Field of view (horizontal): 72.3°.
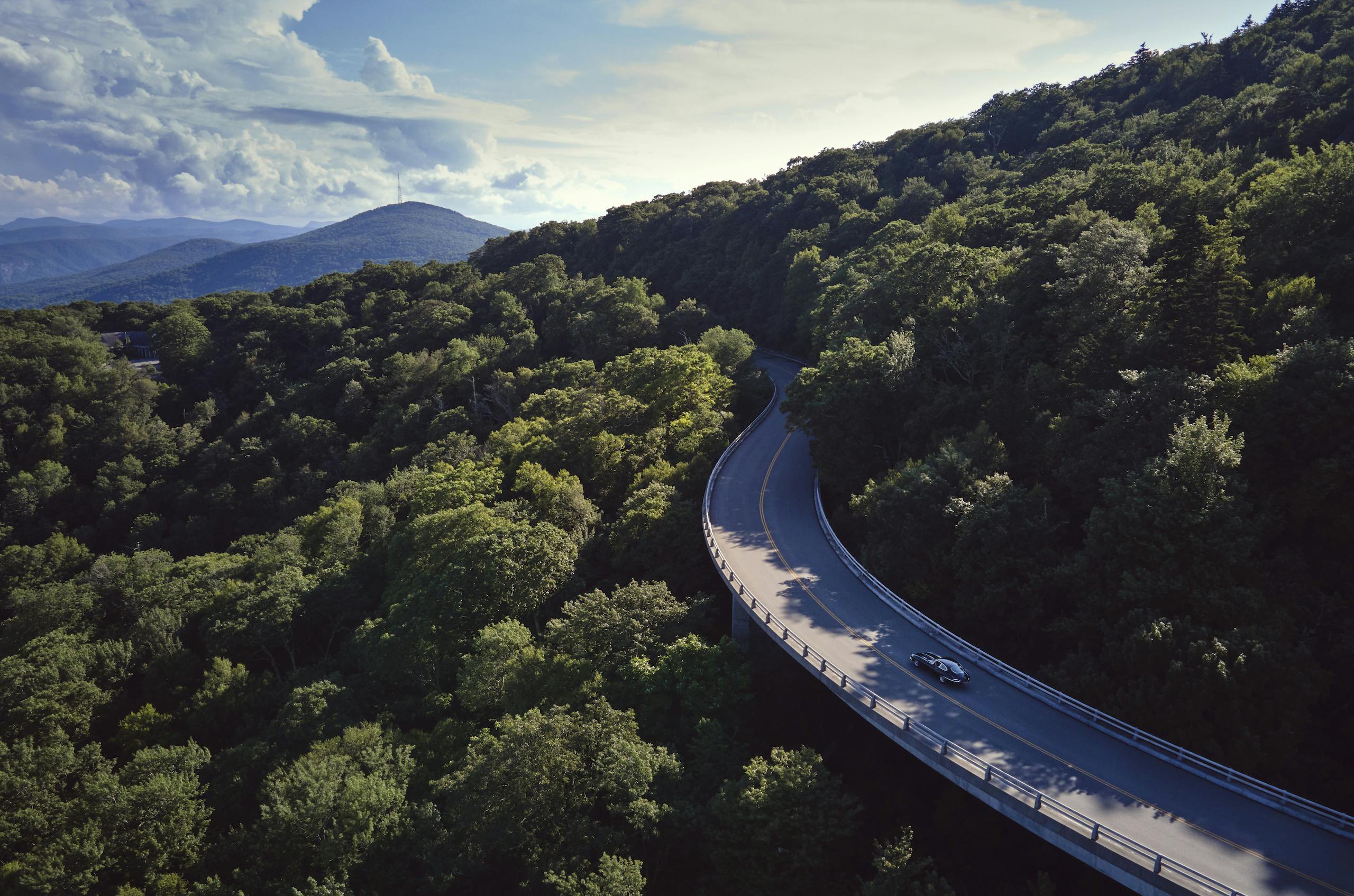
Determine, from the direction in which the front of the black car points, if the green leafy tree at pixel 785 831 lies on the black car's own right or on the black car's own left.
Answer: on the black car's own left

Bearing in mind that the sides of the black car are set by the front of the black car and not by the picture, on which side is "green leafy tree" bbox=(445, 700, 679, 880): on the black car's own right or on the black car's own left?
on the black car's own left

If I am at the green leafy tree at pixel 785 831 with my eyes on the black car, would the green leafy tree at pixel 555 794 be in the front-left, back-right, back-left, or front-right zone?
back-left

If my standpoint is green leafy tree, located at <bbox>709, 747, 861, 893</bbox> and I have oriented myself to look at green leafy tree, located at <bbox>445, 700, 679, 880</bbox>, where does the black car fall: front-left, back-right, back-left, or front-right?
back-right

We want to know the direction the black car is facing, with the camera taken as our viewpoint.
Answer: facing away from the viewer and to the left of the viewer
